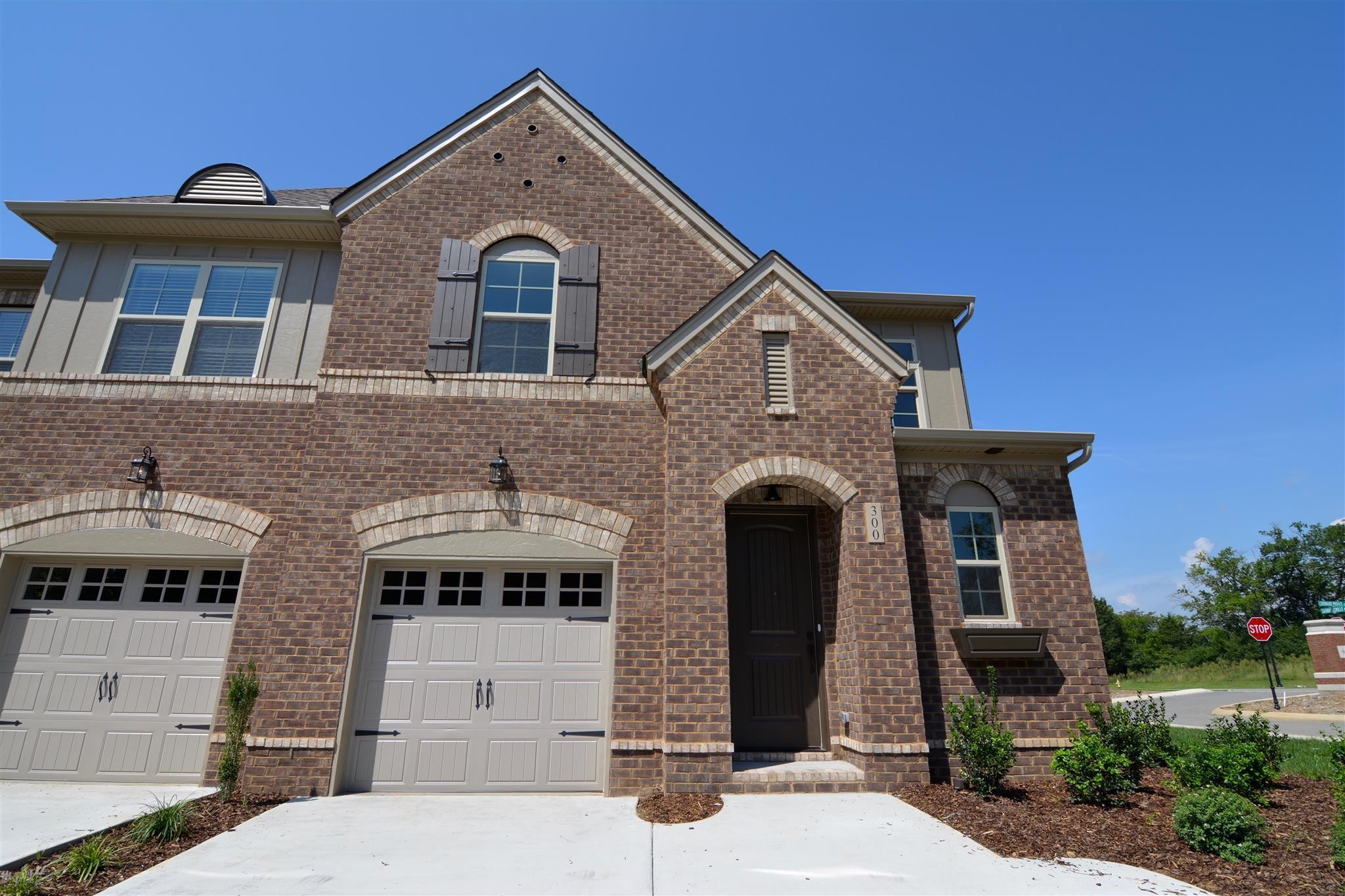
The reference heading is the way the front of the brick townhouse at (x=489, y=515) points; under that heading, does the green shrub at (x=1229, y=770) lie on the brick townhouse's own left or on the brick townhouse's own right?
on the brick townhouse's own left

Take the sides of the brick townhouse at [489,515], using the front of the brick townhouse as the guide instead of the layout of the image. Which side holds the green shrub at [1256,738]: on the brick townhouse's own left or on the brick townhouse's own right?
on the brick townhouse's own left

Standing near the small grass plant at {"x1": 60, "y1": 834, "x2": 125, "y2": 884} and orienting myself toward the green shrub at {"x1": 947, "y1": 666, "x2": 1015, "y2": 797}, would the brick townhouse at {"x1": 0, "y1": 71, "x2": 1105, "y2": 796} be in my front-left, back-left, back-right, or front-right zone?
front-left

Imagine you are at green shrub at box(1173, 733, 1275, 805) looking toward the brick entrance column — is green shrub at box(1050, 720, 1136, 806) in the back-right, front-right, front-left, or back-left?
back-left

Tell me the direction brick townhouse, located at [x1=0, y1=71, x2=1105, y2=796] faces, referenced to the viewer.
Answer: facing the viewer

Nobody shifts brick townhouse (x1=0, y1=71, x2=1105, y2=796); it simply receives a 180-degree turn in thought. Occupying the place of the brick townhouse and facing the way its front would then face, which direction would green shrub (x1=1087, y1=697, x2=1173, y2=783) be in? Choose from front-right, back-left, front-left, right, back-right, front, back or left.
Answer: right

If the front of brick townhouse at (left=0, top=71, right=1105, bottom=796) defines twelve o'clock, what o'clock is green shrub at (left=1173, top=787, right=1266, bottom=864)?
The green shrub is roughly at 10 o'clock from the brick townhouse.

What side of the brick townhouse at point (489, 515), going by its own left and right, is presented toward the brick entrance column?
left

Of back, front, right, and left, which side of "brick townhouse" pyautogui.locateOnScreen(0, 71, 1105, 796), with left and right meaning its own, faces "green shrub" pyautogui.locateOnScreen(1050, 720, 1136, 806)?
left

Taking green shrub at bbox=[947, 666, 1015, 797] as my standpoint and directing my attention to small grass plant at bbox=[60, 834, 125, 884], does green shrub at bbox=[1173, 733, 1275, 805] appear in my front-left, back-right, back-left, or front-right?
back-left
